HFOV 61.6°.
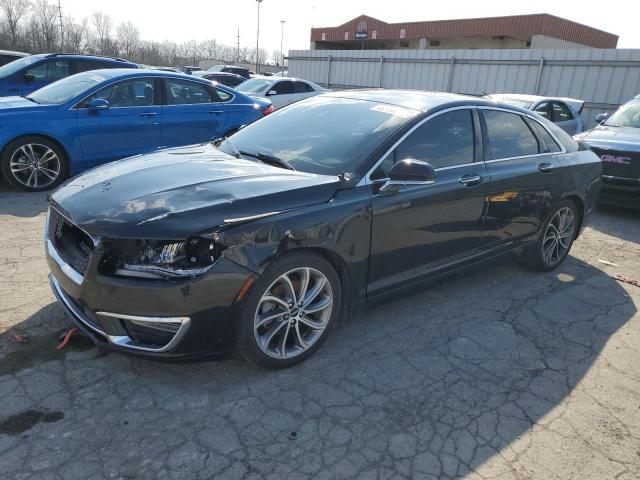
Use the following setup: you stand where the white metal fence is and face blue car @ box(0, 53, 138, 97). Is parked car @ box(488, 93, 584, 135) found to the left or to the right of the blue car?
left

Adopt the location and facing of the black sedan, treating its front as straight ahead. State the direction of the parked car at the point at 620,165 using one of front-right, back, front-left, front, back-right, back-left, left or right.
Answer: back

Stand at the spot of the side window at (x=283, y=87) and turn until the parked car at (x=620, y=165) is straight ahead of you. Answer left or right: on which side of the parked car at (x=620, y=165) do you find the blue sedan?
right

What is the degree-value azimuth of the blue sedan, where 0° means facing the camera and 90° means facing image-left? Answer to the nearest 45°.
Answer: approximately 90°

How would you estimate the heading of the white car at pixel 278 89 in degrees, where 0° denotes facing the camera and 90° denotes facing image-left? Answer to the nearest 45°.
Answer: approximately 45°

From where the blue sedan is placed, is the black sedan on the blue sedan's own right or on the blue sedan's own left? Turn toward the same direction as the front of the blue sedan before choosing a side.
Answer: on the blue sedan's own left

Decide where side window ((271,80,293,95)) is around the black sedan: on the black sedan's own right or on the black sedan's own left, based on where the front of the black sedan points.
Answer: on the black sedan's own right

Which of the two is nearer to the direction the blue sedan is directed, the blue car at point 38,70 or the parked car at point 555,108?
the blue car

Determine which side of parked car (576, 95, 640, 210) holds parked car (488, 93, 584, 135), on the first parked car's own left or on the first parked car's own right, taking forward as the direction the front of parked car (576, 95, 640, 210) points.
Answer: on the first parked car's own right

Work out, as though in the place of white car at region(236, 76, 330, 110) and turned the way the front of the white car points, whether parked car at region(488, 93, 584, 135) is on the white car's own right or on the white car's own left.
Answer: on the white car's own left

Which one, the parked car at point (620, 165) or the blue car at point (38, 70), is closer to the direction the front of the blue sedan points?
the blue car

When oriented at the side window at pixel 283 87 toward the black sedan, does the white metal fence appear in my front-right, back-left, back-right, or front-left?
back-left

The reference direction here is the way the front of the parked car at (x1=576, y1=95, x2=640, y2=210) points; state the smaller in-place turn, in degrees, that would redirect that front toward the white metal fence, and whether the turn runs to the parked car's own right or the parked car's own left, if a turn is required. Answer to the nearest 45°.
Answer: approximately 135° to the parked car's own right

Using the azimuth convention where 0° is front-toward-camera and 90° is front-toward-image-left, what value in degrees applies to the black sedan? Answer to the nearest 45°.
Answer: approximately 45°

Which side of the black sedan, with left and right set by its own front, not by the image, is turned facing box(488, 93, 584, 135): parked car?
back
